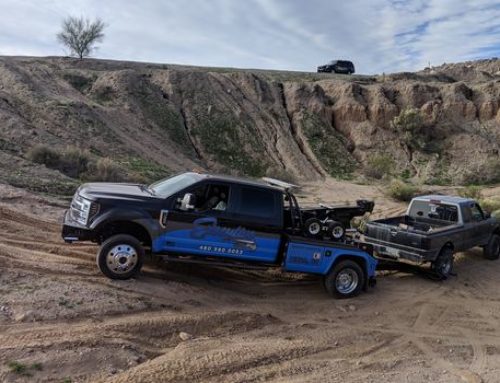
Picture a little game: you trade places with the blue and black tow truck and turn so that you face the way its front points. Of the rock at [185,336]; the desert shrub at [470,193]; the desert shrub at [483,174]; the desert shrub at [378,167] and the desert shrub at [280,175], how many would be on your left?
1

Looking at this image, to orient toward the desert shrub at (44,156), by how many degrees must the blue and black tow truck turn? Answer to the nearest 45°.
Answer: approximately 45° to its right

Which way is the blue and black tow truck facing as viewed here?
to the viewer's left

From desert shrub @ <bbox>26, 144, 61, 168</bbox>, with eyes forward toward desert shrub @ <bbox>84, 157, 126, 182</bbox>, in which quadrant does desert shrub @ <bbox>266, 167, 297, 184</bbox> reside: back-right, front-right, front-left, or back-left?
front-left

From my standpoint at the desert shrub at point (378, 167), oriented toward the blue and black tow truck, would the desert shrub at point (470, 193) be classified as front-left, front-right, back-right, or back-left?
front-left

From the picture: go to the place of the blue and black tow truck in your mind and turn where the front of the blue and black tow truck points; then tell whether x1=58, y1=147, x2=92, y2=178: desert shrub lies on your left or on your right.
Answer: on your right

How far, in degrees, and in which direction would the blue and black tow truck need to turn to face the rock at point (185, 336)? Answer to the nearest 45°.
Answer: approximately 90° to its left

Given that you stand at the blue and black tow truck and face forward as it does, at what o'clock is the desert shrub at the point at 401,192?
The desert shrub is roughly at 4 o'clock from the blue and black tow truck.

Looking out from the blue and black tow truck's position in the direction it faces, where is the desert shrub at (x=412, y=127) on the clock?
The desert shrub is roughly at 4 o'clock from the blue and black tow truck.

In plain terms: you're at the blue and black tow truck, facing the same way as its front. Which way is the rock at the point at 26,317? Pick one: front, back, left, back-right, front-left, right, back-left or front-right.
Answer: front-left

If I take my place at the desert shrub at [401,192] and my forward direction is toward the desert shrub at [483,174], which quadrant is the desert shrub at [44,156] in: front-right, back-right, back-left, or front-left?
back-left

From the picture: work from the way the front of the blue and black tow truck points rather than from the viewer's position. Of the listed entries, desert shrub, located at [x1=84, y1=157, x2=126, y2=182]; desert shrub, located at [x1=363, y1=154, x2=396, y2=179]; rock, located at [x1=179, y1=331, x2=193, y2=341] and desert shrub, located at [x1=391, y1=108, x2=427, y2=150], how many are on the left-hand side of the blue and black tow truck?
1

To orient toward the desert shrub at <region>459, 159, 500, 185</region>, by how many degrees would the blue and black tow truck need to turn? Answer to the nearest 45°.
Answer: approximately 135° to its right

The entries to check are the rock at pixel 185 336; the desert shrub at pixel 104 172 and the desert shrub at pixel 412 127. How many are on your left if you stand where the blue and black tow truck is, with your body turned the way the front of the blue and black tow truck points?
1

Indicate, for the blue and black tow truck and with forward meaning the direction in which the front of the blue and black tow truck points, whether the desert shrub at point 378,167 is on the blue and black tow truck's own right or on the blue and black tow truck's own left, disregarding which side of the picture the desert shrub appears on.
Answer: on the blue and black tow truck's own right

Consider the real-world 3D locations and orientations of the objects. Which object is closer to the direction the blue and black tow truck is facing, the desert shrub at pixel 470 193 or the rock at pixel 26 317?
the rock

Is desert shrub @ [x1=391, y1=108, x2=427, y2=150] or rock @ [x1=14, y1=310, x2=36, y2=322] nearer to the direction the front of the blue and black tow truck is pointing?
the rock

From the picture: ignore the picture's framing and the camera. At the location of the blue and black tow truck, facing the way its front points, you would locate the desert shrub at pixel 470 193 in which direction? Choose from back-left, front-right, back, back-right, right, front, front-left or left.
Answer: back-right
